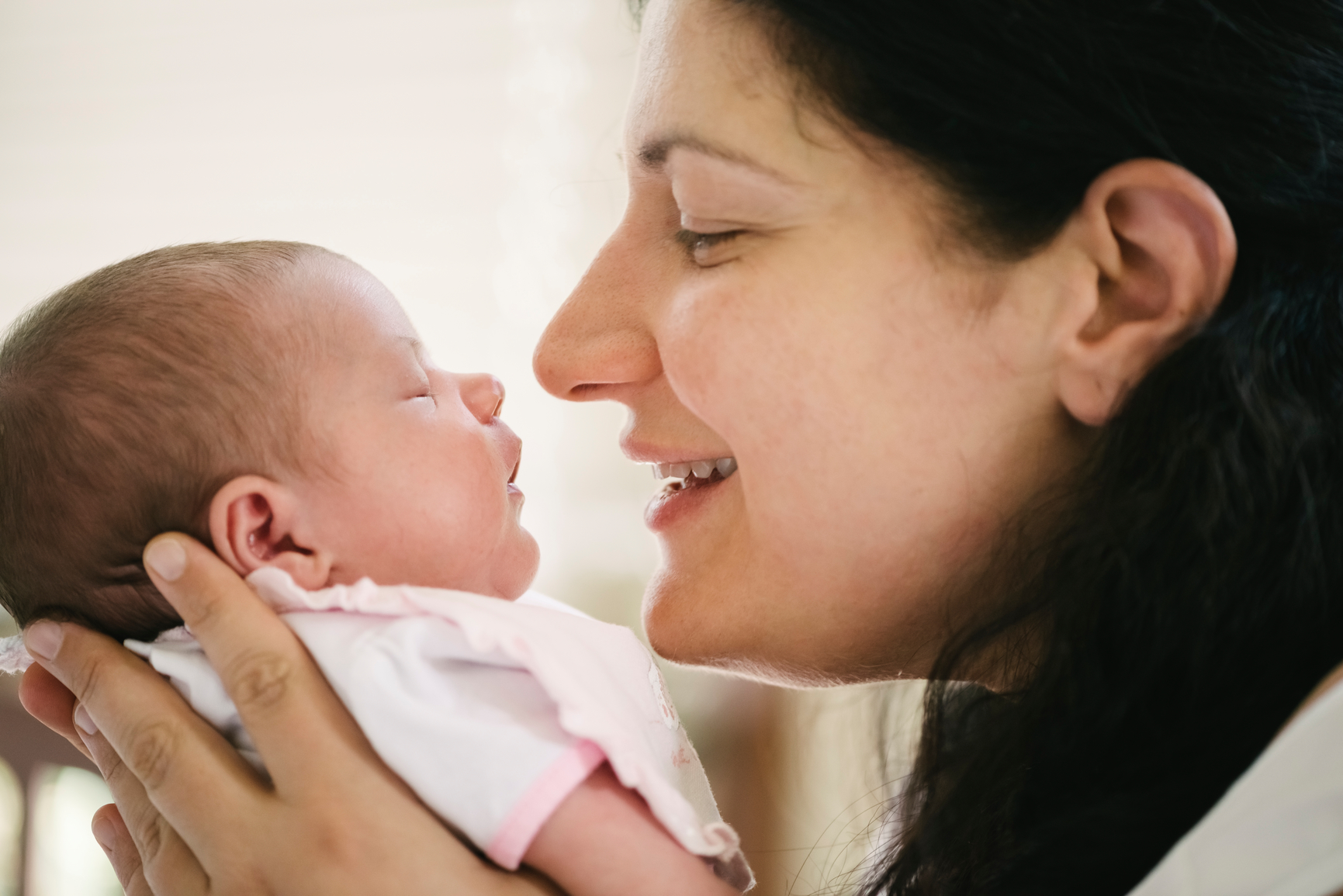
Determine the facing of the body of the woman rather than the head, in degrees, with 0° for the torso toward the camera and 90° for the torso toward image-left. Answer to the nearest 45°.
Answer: approximately 90°

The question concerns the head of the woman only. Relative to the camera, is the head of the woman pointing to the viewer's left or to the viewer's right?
to the viewer's left
